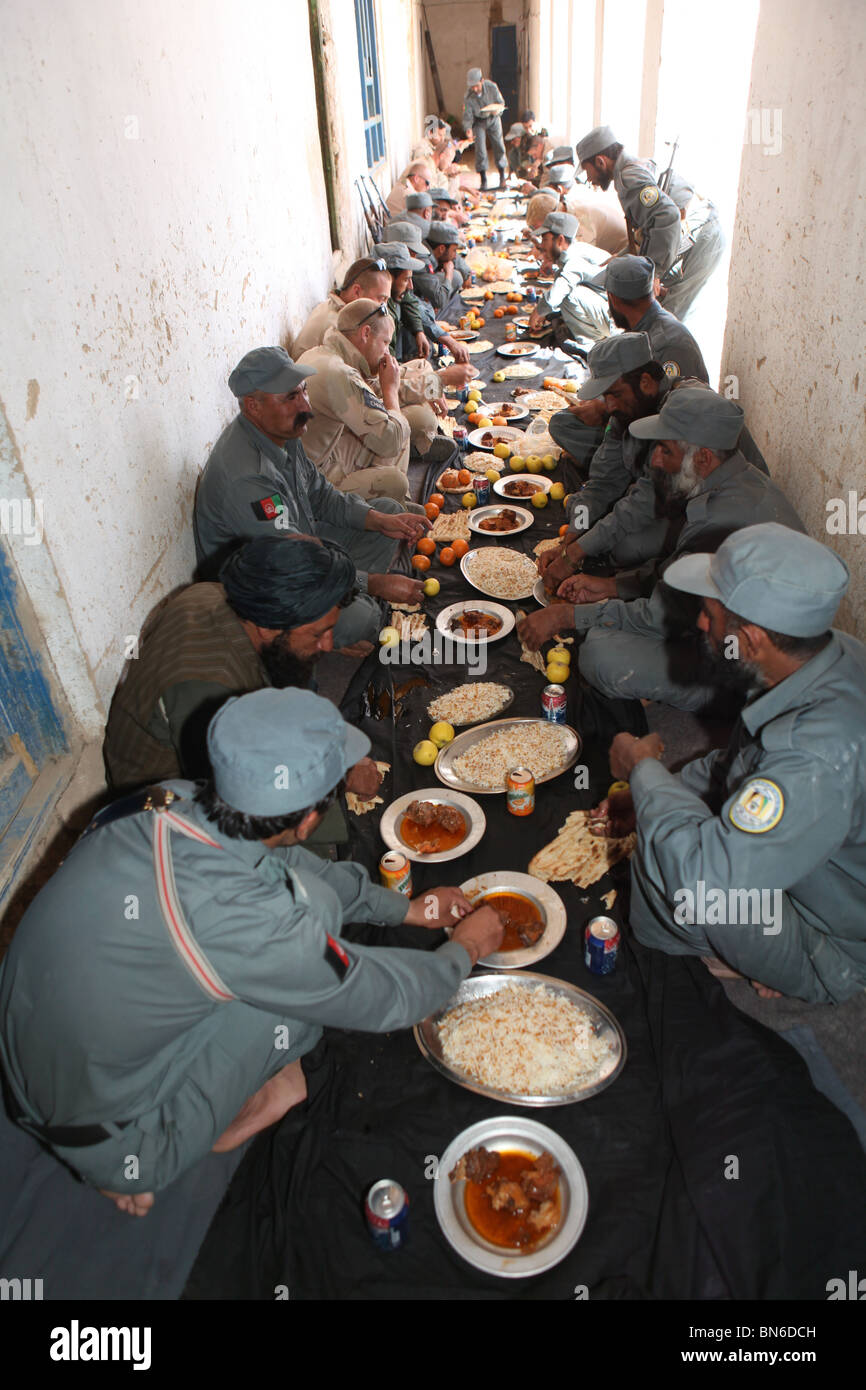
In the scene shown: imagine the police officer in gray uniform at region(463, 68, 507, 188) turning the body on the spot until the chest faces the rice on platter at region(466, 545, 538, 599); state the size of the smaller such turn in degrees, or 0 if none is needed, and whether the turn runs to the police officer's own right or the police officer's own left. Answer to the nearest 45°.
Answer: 0° — they already face it

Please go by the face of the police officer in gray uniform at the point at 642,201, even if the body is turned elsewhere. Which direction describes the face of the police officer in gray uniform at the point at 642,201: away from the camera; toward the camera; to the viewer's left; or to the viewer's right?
to the viewer's left

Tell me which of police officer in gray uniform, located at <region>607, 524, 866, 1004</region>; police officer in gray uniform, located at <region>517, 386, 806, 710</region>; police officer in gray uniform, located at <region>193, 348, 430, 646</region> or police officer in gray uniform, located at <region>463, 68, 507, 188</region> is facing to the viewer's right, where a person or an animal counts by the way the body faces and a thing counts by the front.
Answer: police officer in gray uniform, located at <region>193, 348, 430, 646</region>

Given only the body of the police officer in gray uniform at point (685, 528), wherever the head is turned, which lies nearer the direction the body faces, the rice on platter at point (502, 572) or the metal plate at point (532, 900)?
the rice on platter

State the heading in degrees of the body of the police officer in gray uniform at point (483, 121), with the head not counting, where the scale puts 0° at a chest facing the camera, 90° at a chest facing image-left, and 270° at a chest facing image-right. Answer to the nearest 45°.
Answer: approximately 0°

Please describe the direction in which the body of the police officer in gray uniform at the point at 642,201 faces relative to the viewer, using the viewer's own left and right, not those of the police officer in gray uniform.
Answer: facing to the left of the viewer

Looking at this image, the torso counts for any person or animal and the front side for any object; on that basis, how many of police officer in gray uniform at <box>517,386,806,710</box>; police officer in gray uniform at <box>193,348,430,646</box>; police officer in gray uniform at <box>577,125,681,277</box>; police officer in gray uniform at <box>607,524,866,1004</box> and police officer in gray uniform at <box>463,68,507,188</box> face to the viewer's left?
3

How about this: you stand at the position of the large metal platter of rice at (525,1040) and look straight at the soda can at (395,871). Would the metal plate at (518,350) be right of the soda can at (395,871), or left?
right

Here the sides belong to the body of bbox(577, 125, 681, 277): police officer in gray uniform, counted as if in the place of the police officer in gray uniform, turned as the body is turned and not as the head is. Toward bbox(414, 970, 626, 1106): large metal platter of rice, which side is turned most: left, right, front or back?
left

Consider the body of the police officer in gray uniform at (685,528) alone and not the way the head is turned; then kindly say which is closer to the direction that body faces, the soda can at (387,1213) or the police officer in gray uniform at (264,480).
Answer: the police officer in gray uniform

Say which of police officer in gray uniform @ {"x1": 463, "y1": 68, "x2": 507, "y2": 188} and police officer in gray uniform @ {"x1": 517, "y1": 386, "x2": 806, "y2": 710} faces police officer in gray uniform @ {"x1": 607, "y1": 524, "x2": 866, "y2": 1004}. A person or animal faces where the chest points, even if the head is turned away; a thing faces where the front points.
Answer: police officer in gray uniform @ {"x1": 463, "y1": 68, "x2": 507, "y2": 188}

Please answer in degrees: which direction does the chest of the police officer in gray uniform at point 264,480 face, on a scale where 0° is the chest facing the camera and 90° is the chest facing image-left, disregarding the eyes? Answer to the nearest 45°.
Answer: approximately 270°

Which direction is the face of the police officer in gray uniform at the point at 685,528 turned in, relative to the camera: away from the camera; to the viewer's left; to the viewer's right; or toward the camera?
to the viewer's left

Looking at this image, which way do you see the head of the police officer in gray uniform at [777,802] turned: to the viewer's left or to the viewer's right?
to the viewer's left

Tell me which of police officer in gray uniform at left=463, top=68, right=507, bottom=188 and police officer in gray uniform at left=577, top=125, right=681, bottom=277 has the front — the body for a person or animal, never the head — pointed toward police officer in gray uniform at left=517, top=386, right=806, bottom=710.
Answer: police officer in gray uniform at left=463, top=68, right=507, bottom=188

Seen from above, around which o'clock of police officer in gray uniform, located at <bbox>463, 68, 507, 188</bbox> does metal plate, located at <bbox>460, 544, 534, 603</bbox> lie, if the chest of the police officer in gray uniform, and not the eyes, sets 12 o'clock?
The metal plate is roughly at 12 o'clock from the police officer in gray uniform.

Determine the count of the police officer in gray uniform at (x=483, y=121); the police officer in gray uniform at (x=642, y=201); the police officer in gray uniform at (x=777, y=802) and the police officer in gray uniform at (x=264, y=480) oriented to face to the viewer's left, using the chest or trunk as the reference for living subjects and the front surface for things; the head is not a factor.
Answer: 2
